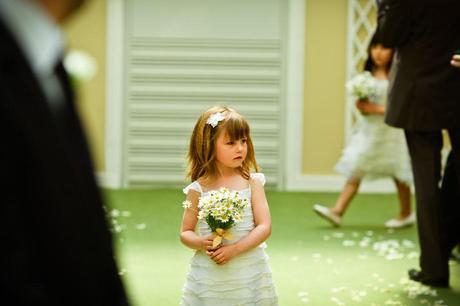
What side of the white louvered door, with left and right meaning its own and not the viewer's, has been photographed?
front

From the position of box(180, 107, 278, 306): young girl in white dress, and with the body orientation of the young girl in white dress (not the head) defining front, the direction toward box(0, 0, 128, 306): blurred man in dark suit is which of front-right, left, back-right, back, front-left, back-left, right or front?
front

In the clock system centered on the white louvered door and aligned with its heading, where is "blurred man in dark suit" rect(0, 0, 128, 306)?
The blurred man in dark suit is roughly at 12 o'clock from the white louvered door.

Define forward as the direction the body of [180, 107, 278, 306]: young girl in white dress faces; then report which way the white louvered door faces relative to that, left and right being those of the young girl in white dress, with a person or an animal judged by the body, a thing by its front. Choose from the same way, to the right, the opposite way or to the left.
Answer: the same way

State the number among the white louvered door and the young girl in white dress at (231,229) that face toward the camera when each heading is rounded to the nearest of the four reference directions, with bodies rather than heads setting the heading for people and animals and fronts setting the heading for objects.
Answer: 2

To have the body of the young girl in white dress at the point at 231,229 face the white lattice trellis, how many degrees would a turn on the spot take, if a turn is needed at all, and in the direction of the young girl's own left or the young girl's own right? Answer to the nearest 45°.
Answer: approximately 180°

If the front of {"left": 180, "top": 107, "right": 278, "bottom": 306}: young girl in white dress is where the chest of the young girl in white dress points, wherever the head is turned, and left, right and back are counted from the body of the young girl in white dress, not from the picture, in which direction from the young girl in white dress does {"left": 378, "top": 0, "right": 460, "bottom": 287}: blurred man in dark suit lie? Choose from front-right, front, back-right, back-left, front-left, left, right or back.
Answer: back-left

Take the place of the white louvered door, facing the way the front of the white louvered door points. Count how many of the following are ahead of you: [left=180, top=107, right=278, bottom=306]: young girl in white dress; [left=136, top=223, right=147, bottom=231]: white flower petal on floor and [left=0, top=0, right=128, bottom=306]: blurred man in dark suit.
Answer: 3

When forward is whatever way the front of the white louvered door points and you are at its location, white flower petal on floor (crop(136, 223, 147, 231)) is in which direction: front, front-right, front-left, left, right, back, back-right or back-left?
front

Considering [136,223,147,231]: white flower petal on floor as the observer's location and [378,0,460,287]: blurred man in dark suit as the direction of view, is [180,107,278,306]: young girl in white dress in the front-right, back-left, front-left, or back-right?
front-right

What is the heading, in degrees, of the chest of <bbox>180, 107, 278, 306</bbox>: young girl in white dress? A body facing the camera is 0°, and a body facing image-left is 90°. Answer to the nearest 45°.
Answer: approximately 0°

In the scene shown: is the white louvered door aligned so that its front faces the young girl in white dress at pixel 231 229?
yes

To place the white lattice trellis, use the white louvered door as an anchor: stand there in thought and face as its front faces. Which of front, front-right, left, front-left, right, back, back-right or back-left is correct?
left

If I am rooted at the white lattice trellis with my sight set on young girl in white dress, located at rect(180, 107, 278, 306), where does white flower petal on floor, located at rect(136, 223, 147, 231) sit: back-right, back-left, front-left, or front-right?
front-right

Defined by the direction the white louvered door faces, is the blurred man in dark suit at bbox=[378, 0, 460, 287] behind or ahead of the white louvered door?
ahead

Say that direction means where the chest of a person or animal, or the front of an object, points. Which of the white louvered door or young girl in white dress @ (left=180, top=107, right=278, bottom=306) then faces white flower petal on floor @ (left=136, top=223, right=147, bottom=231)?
the white louvered door
